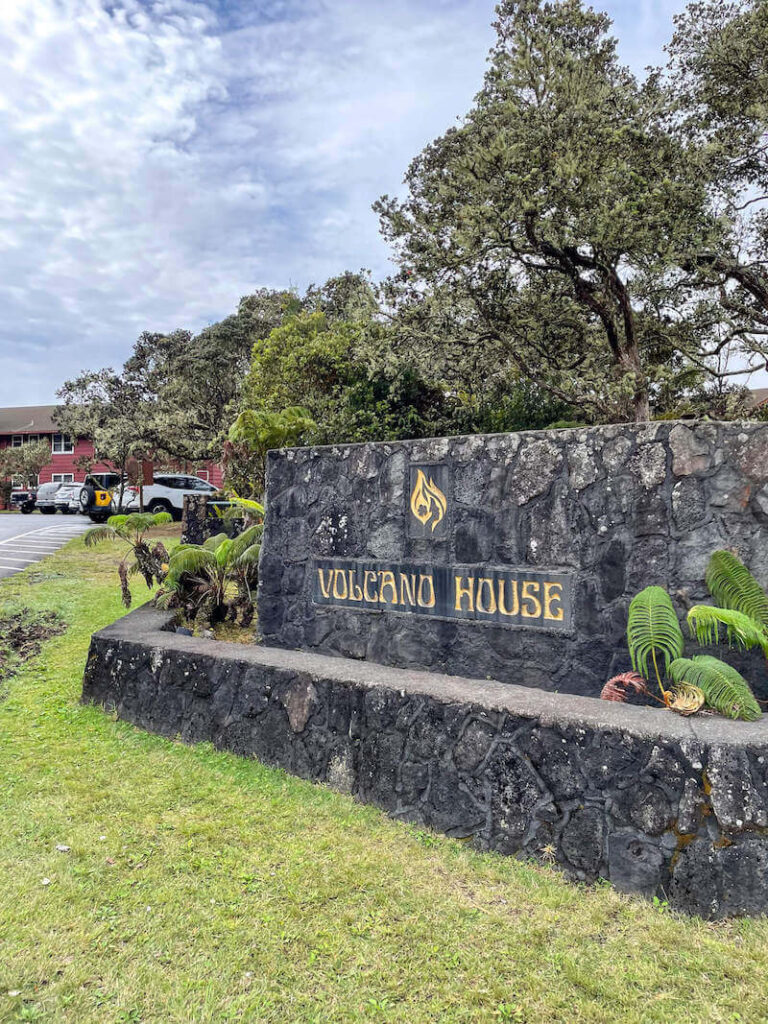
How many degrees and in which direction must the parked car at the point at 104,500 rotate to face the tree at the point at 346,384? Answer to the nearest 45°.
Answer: approximately 90° to its right

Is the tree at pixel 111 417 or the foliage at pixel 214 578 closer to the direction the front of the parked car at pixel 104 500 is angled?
the tree

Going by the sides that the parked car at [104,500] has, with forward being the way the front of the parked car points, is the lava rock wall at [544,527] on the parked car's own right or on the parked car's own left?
on the parked car's own right

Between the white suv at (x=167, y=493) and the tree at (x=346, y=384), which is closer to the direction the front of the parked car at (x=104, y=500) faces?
the white suv

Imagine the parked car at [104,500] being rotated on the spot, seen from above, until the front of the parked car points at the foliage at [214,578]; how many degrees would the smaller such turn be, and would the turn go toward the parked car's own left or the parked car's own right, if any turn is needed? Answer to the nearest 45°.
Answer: approximately 135° to the parked car's own right

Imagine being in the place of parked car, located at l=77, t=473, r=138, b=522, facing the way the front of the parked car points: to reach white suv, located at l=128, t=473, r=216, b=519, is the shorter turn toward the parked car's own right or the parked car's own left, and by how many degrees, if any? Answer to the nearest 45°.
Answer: approximately 45° to the parked car's own right

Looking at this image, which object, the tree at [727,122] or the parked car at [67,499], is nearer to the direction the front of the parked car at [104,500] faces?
the parked car

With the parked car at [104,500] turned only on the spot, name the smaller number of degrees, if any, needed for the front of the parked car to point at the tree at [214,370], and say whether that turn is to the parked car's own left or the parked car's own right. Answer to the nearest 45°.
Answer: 0° — it already faces it

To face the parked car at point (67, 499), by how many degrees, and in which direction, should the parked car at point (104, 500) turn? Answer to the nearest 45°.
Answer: approximately 45° to its left

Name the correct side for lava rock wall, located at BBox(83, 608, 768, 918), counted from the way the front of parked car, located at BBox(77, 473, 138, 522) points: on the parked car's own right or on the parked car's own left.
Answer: on the parked car's own right

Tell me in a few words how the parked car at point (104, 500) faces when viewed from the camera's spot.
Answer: facing away from the viewer and to the right of the viewer

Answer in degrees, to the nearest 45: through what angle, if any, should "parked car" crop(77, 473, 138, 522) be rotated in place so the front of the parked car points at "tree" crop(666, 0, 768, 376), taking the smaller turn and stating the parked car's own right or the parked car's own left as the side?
approximately 90° to the parked car's own right

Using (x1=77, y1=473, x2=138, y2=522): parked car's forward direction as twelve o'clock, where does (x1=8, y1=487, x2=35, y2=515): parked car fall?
(x1=8, y1=487, x2=35, y2=515): parked car is roughly at 10 o'clock from (x1=77, y1=473, x2=138, y2=522): parked car.
